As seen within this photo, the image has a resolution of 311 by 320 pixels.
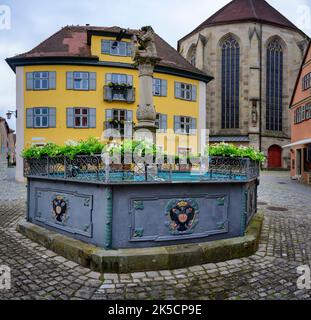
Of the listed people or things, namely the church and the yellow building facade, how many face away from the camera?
1

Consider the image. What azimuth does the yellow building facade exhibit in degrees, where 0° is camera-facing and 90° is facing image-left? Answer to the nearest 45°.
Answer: approximately 0°

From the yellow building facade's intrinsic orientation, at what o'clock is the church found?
The church is roughly at 8 o'clock from the yellow building facade.
